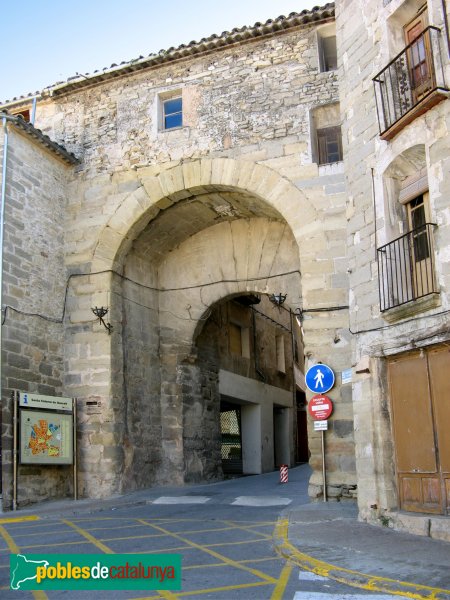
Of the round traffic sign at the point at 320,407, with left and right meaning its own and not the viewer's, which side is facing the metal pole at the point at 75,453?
right

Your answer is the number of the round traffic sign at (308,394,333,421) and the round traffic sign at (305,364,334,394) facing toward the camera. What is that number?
2

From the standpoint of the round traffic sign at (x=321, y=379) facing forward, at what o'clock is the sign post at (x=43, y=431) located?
The sign post is roughly at 3 o'clock from the round traffic sign.

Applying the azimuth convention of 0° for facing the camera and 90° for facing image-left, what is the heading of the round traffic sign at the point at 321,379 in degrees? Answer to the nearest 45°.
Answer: approximately 0°

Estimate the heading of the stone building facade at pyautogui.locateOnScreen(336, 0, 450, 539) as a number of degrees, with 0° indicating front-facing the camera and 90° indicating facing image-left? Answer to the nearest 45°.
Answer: approximately 45°

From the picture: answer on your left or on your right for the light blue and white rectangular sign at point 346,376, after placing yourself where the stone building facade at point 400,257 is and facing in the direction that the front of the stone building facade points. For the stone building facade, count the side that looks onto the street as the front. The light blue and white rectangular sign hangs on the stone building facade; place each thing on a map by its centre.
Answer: on your right

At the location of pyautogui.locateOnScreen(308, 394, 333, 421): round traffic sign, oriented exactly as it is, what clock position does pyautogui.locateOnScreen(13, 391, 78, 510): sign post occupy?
The sign post is roughly at 3 o'clock from the round traffic sign.
